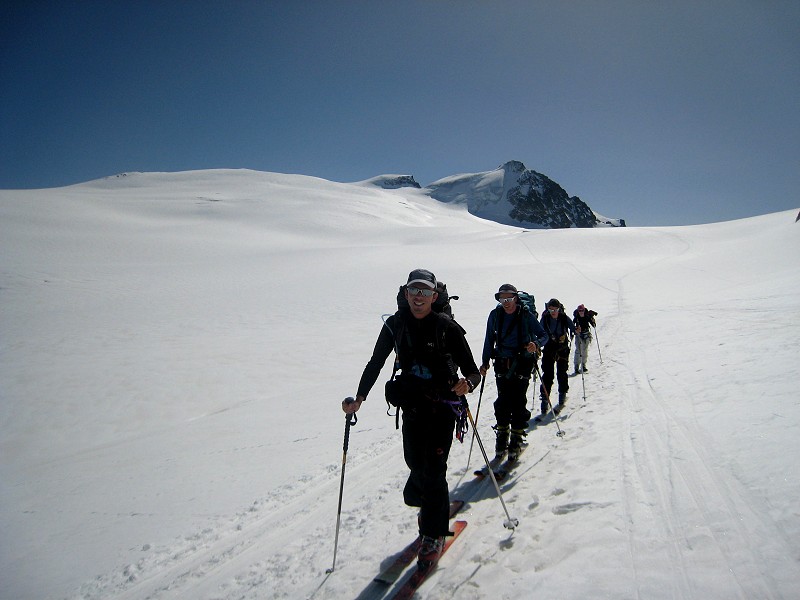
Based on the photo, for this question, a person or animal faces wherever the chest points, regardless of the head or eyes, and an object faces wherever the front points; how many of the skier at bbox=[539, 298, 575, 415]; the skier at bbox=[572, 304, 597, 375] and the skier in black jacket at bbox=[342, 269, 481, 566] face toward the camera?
3

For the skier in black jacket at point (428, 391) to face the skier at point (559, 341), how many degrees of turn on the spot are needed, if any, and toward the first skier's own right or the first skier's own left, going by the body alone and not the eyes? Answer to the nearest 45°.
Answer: approximately 135° to the first skier's own left

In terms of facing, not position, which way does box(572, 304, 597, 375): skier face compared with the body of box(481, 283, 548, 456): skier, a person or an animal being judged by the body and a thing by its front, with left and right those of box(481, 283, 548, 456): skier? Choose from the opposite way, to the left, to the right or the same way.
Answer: the same way

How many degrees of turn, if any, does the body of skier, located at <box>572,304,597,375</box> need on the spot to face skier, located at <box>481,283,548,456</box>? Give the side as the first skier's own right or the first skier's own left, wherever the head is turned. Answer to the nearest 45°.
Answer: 0° — they already face them

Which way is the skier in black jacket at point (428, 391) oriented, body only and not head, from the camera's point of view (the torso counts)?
toward the camera

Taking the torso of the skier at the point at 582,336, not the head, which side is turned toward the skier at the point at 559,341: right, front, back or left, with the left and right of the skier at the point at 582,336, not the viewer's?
front

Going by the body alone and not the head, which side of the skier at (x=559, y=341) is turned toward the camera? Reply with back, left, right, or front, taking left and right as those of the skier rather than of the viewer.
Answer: front

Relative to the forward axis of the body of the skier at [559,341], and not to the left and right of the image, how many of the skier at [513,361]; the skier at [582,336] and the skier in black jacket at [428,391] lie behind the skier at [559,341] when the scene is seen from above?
1

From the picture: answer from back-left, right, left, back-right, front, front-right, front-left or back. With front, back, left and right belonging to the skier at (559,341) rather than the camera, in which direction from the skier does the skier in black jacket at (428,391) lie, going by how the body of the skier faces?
front

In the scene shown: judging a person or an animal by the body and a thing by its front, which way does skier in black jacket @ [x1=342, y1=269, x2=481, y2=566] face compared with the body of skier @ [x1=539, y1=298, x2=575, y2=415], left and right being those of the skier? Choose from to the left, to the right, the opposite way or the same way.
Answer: the same way

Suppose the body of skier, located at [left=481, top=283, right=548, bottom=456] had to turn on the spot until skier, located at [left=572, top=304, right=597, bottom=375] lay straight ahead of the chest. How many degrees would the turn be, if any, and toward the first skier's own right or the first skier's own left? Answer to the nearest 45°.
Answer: approximately 180°

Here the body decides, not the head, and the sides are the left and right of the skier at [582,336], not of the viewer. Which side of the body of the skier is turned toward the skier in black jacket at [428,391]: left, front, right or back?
front
